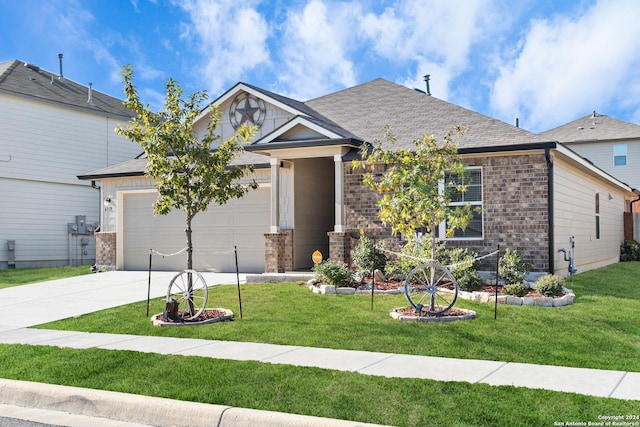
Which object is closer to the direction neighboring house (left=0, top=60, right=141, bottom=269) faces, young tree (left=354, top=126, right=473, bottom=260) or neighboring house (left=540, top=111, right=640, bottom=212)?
the young tree

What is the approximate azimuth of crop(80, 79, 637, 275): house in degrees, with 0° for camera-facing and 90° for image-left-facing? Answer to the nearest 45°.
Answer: approximately 45°

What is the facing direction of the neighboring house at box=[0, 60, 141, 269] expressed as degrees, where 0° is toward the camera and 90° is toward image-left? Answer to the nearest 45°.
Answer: approximately 45°

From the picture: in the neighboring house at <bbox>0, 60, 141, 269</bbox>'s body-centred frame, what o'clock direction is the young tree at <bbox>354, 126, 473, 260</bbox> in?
The young tree is roughly at 10 o'clock from the neighboring house.

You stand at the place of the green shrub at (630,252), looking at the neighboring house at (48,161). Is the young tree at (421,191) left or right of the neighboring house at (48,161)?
left

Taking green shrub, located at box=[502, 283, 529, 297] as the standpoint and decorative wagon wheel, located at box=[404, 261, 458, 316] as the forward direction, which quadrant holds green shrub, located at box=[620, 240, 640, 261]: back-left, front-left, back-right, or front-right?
back-right

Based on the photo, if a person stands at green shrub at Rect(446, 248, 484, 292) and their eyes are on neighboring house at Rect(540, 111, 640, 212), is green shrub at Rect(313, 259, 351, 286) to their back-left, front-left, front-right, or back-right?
back-left

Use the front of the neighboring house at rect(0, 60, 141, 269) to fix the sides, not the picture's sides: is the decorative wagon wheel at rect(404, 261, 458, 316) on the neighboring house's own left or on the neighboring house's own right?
on the neighboring house's own left

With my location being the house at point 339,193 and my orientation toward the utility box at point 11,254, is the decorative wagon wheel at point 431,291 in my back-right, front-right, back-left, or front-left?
back-left

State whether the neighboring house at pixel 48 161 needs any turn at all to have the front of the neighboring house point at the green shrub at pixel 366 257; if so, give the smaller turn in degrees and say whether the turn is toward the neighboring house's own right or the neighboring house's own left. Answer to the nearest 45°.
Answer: approximately 90° to the neighboring house's own left
